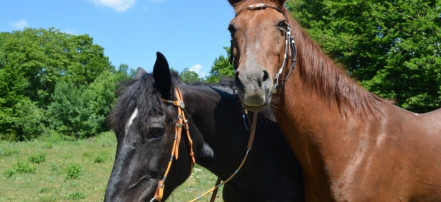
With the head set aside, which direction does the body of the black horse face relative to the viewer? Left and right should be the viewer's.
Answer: facing the viewer and to the left of the viewer

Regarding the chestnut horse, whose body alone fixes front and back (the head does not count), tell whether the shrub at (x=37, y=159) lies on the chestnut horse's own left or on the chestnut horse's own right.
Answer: on the chestnut horse's own right

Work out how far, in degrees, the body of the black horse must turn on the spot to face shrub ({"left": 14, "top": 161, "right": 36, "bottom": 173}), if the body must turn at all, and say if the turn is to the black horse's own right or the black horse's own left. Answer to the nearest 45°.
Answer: approximately 90° to the black horse's own right

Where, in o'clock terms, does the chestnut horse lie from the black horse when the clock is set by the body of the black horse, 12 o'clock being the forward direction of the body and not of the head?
The chestnut horse is roughly at 8 o'clock from the black horse.

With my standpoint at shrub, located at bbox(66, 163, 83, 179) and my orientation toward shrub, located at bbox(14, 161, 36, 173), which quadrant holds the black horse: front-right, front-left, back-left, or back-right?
back-left

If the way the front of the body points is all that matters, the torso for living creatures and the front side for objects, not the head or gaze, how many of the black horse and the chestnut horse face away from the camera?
0

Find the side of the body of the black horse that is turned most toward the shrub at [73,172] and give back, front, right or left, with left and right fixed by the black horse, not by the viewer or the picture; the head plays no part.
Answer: right

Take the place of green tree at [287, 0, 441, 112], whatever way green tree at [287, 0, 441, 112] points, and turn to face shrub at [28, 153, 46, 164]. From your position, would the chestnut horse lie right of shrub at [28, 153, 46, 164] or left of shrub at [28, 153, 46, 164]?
left
